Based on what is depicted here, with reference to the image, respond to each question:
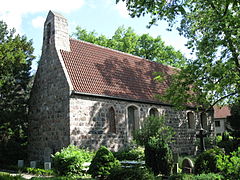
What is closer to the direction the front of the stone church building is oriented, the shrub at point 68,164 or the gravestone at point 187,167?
the shrub

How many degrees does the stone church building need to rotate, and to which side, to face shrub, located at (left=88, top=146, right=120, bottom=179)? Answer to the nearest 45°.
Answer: approximately 45° to its left

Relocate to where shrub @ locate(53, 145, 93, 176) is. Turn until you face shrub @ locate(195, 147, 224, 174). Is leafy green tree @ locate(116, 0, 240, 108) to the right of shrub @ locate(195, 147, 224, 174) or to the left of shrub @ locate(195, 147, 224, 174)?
left

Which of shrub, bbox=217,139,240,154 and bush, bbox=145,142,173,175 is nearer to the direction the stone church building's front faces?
the bush

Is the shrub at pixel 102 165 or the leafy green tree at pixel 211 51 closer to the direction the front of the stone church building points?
the shrub

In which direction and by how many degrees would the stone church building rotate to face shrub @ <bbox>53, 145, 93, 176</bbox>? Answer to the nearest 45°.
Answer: approximately 45° to its left

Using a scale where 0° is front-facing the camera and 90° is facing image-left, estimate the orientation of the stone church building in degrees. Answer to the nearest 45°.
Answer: approximately 45°

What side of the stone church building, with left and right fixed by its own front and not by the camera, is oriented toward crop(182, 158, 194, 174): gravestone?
left

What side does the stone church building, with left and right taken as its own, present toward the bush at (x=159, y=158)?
left

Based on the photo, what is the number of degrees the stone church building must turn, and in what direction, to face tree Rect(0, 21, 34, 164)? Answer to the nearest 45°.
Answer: approximately 45° to its right
